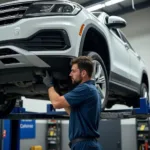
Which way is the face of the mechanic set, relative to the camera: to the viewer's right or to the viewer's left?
to the viewer's left

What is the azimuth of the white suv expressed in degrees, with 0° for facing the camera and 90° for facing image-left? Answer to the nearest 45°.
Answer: approximately 45°
